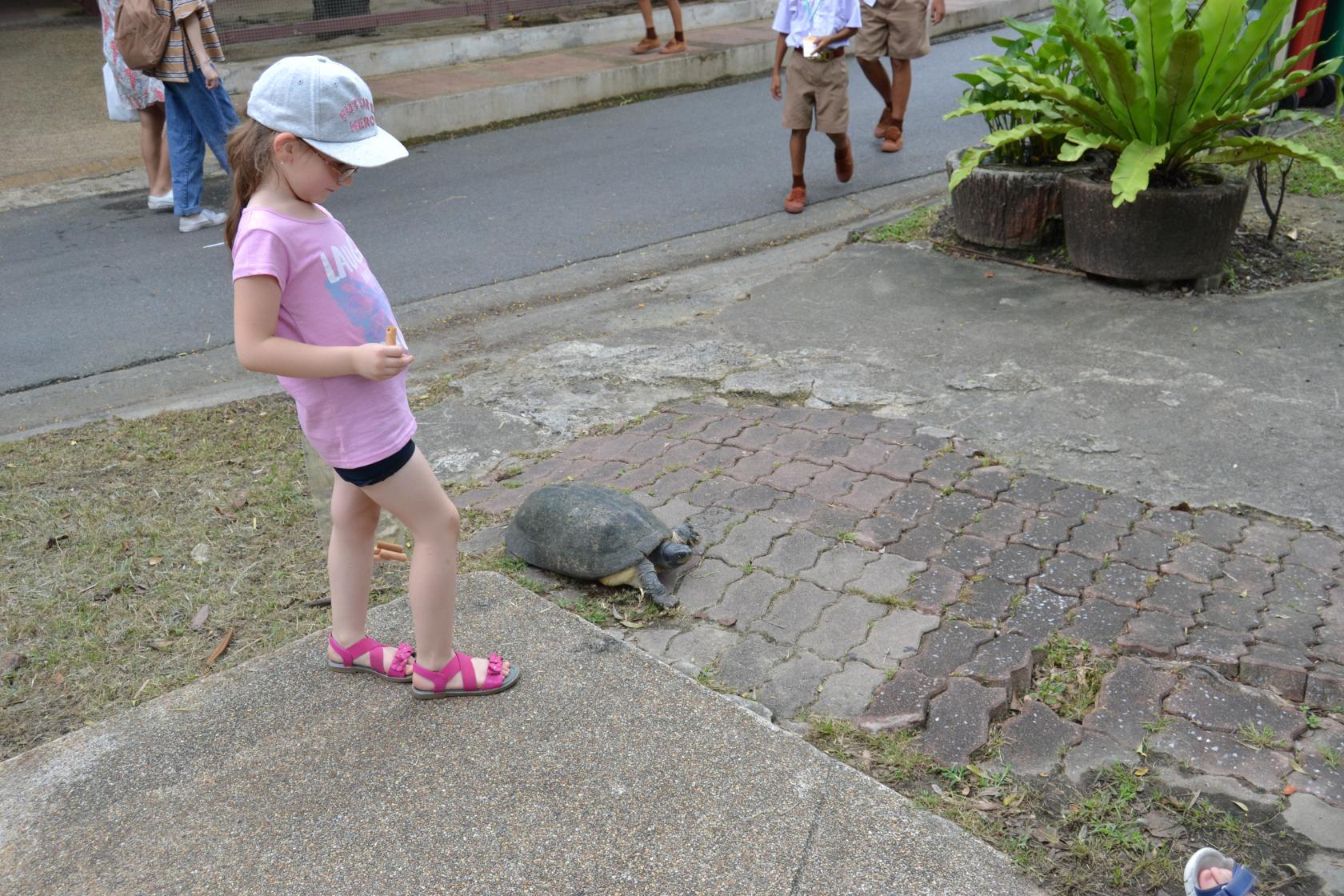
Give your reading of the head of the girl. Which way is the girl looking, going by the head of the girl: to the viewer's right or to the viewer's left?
to the viewer's right

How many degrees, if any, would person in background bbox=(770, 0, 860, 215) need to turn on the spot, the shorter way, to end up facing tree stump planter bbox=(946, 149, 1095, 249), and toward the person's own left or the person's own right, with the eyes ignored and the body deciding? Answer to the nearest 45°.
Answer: approximately 45° to the person's own left

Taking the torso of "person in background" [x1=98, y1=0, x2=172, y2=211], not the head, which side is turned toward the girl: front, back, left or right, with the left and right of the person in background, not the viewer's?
right

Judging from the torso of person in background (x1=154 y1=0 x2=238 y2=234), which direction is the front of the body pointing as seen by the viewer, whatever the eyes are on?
to the viewer's right

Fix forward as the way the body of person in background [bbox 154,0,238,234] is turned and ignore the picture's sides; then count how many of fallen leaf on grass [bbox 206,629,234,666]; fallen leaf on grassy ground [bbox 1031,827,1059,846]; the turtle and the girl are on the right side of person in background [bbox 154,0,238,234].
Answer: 4

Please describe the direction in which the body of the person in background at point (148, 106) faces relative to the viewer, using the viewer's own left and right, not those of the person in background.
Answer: facing to the right of the viewer

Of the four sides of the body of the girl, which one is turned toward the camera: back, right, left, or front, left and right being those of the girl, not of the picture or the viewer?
right

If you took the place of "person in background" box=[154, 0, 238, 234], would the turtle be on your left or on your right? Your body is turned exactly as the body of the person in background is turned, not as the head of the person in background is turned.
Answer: on your right

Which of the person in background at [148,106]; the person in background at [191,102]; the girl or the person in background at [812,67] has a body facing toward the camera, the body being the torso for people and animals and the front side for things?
the person in background at [812,67]

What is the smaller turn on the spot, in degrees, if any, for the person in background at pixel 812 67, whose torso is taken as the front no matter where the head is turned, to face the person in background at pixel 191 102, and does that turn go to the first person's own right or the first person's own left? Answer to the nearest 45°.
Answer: approximately 90° to the first person's own right

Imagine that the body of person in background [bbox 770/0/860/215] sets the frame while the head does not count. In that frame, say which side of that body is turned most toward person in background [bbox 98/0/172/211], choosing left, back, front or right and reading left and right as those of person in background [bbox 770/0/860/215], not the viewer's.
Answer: right
